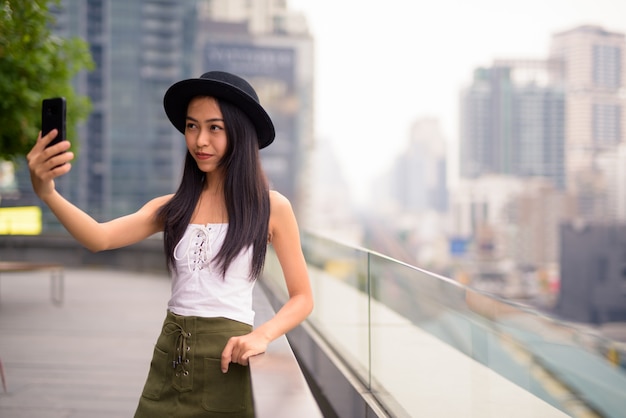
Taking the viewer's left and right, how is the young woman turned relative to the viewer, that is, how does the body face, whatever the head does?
facing the viewer and to the left of the viewer

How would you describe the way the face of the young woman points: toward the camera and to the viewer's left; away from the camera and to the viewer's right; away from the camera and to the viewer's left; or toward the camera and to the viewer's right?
toward the camera and to the viewer's left

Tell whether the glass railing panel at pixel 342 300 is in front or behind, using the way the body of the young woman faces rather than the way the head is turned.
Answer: behind

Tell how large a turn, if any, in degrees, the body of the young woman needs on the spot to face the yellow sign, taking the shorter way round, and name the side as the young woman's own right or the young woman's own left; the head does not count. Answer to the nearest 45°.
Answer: approximately 135° to the young woman's own right
